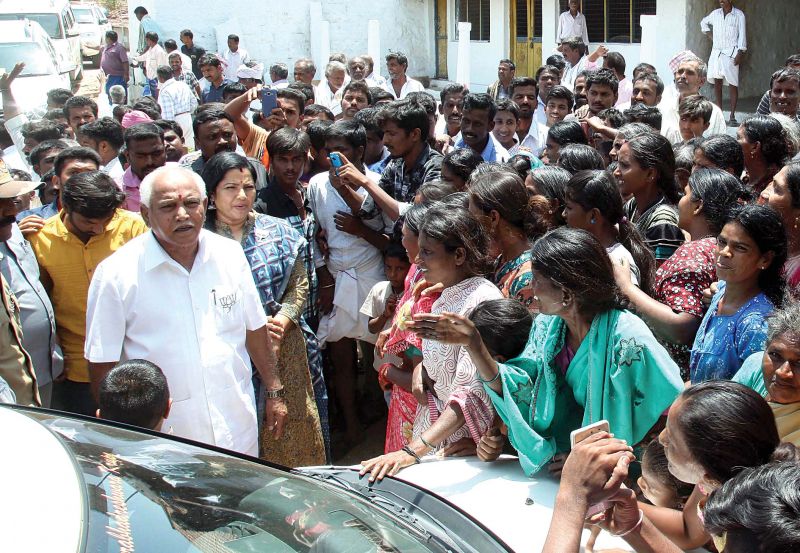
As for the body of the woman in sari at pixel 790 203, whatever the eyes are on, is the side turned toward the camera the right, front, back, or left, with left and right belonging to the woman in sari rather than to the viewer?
left

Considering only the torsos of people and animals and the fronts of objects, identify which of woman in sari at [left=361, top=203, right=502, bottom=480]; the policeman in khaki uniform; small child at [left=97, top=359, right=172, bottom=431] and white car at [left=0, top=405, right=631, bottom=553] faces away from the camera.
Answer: the small child

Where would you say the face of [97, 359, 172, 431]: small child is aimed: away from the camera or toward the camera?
away from the camera

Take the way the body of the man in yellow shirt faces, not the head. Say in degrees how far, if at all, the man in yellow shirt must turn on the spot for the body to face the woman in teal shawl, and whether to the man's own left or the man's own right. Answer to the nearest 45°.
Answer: approximately 45° to the man's own left

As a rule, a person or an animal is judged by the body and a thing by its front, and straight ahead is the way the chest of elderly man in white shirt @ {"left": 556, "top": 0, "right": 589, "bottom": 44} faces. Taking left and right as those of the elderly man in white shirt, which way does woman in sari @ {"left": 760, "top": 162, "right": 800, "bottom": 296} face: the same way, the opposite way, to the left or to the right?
to the right

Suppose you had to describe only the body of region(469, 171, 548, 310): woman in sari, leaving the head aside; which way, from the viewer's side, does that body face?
to the viewer's left

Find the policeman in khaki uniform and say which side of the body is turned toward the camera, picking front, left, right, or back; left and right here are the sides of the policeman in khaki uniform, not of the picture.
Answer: right

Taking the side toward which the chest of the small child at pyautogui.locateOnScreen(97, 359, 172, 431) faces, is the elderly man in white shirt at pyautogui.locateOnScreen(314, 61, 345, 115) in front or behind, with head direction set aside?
in front

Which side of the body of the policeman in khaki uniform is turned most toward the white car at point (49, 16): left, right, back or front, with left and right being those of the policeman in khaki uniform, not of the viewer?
left

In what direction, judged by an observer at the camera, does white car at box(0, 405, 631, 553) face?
facing to the right of the viewer

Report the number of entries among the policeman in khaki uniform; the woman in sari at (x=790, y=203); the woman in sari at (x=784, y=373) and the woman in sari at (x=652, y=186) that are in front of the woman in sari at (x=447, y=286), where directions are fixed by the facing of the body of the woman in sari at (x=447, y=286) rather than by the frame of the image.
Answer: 1

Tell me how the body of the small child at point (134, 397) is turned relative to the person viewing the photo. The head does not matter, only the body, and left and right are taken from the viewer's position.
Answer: facing away from the viewer

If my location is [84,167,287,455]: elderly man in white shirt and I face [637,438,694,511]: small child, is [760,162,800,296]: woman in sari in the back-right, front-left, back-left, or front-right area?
front-left

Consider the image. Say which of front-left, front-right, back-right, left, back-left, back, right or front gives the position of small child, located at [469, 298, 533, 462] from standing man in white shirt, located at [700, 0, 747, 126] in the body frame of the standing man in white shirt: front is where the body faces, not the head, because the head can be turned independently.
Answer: front

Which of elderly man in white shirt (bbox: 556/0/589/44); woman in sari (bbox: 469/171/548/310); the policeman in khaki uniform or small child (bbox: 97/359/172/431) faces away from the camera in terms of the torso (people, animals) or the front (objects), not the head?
the small child

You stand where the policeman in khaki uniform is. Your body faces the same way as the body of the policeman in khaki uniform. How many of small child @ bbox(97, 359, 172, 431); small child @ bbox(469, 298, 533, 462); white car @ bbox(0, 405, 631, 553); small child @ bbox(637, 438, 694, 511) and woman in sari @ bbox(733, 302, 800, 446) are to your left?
0

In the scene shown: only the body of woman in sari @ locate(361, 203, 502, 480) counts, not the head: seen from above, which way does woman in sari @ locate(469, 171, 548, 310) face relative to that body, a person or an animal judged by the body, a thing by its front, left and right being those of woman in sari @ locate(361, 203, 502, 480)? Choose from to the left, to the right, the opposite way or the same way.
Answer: the same way

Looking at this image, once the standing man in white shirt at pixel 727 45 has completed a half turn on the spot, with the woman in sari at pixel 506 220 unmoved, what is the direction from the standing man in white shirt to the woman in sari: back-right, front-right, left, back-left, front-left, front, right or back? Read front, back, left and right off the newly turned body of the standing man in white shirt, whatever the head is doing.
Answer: back
